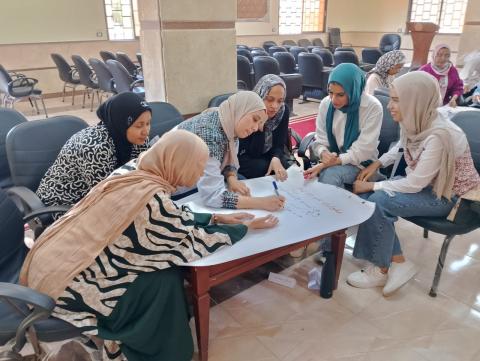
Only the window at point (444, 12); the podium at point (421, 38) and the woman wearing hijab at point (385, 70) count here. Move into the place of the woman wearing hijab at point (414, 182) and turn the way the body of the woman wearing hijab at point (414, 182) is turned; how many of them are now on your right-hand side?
3

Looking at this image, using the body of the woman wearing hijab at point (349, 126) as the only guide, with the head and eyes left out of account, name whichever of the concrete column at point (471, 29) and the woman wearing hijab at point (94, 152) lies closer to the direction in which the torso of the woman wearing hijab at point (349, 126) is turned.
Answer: the woman wearing hijab

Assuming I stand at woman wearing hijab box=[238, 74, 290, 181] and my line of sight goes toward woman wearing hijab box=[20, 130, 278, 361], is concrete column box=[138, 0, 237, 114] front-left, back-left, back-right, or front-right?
back-right

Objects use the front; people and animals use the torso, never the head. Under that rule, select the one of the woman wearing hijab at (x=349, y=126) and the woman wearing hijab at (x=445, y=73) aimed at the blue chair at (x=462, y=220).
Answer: the woman wearing hijab at (x=445, y=73)

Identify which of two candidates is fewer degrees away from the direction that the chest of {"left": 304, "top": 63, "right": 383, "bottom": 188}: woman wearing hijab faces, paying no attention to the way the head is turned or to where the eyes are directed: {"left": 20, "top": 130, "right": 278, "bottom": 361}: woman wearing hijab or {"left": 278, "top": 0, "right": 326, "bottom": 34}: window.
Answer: the woman wearing hijab

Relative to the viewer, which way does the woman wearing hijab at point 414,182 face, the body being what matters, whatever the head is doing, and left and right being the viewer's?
facing to the left of the viewer

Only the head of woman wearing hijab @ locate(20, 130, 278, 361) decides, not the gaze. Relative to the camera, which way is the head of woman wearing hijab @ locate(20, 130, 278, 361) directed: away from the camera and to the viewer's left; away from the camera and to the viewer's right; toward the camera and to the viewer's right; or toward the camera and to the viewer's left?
away from the camera and to the viewer's right

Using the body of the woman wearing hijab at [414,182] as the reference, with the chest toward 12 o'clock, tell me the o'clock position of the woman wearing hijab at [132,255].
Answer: the woman wearing hijab at [132,255] is roughly at 10 o'clock from the woman wearing hijab at [414,182].

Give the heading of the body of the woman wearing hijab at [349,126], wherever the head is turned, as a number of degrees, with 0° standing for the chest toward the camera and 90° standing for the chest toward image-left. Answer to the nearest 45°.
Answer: approximately 45°

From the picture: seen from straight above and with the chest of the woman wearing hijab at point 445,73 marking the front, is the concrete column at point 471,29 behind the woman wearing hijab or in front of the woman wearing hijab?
behind
